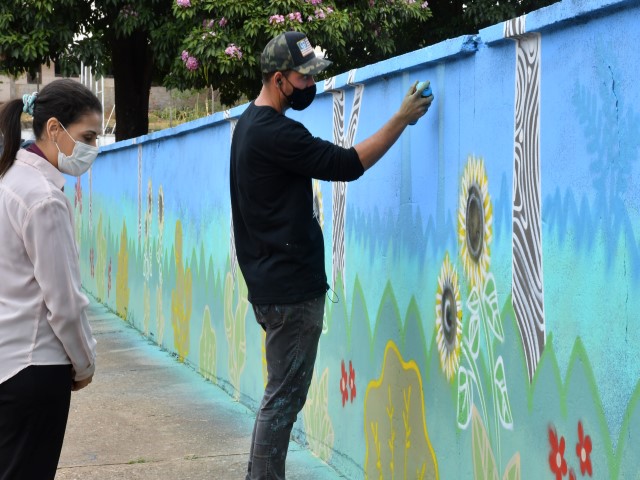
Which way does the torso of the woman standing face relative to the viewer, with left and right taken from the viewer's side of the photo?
facing to the right of the viewer

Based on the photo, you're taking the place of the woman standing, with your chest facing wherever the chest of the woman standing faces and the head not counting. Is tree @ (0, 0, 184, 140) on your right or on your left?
on your left

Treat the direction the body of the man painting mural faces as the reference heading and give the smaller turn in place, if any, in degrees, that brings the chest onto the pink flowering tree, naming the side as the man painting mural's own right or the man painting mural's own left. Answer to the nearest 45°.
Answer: approximately 90° to the man painting mural's own left

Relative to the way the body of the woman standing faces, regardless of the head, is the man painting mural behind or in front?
in front

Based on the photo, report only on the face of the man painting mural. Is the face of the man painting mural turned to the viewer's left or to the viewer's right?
to the viewer's right

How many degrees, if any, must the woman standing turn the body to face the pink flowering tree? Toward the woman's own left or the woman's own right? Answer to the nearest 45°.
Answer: approximately 90° to the woman's own left

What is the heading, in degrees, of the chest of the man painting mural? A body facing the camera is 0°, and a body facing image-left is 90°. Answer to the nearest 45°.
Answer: approximately 270°

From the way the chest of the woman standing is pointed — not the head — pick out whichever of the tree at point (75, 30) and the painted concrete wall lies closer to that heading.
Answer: the painted concrete wall

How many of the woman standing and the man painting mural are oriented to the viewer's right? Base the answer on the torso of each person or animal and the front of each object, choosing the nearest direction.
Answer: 2

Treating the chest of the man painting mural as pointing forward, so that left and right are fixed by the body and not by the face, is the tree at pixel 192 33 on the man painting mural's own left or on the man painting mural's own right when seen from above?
on the man painting mural's own left
